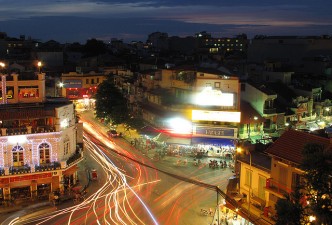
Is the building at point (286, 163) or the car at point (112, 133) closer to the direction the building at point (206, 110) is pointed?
the building

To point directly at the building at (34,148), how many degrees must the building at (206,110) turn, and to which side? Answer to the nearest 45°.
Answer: approximately 45° to its right

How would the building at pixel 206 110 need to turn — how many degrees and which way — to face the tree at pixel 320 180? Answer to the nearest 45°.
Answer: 0° — it already faces it

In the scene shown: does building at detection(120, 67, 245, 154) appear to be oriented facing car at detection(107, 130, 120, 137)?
no

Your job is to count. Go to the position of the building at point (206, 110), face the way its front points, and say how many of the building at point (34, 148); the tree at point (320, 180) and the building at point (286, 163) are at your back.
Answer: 0

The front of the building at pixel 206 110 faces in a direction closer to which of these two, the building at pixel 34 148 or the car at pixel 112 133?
the building

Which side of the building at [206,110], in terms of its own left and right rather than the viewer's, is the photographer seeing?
front
